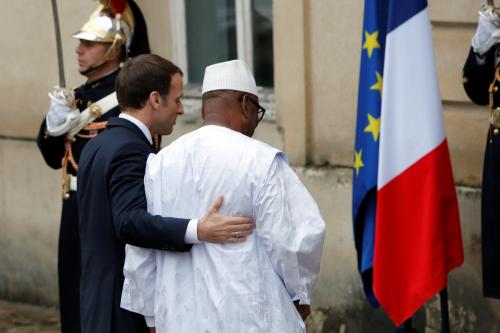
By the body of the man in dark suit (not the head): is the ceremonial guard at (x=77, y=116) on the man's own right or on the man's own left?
on the man's own left

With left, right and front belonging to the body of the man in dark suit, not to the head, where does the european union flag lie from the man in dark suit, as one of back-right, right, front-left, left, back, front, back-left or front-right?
front

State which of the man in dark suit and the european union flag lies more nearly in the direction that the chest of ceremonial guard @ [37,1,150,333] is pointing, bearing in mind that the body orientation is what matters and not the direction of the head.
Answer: the man in dark suit

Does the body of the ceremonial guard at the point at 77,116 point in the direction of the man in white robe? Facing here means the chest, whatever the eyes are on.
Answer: no

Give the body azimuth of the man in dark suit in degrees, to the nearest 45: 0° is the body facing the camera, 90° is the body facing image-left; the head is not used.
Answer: approximately 225°

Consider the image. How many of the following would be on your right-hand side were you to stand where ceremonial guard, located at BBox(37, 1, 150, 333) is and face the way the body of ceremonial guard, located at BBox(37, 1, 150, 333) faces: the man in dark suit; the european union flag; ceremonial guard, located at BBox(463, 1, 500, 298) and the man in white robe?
0

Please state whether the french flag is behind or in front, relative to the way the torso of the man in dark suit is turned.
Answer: in front

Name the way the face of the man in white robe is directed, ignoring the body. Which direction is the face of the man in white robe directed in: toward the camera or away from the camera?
away from the camera

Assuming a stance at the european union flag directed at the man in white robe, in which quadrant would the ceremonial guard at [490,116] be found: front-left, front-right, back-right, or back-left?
back-left

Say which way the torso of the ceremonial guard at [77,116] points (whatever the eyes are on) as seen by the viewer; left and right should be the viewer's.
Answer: facing the viewer and to the left of the viewer

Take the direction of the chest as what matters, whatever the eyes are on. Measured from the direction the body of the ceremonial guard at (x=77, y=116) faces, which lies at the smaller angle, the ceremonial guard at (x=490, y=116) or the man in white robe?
the man in white robe

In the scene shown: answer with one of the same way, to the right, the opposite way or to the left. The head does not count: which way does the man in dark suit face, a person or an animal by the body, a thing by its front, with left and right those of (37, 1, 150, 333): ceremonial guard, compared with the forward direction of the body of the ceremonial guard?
the opposite way

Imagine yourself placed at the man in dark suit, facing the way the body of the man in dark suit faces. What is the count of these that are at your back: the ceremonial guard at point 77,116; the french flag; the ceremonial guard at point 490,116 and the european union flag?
0

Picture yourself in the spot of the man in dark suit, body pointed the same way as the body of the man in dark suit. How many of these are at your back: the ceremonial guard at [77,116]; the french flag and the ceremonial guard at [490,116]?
0

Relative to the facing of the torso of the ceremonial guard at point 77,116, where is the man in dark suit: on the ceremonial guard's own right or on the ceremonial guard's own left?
on the ceremonial guard's own left

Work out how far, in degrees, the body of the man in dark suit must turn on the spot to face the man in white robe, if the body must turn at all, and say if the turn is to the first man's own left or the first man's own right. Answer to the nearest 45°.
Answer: approximately 90° to the first man's own right

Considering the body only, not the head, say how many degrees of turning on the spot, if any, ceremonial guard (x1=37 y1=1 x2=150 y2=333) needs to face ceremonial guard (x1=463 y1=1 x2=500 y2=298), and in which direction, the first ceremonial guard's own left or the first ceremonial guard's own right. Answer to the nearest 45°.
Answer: approximately 90° to the first ceremonial guard's own left
